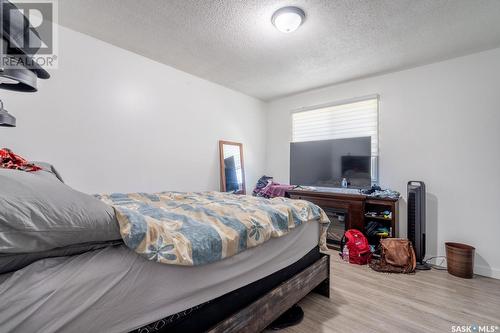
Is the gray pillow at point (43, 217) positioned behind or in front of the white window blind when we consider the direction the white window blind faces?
in front

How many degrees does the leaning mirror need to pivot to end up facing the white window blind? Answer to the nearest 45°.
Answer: approximately 45° to its left

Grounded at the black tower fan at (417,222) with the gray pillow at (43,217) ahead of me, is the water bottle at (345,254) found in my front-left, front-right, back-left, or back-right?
front-right

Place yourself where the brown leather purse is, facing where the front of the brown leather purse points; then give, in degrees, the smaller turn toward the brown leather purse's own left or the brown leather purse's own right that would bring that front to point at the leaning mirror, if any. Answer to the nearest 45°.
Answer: approximately 90° to the brown leather purse's own right

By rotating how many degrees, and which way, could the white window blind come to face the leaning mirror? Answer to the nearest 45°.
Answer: approximately 45° to its right

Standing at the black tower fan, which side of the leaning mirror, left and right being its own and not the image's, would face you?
front

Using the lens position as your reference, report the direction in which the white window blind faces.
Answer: facing the viewer and to the left of the viewer

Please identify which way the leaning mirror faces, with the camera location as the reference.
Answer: facing the viewer and to the right of the viewer

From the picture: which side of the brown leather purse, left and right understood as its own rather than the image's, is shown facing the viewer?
front
